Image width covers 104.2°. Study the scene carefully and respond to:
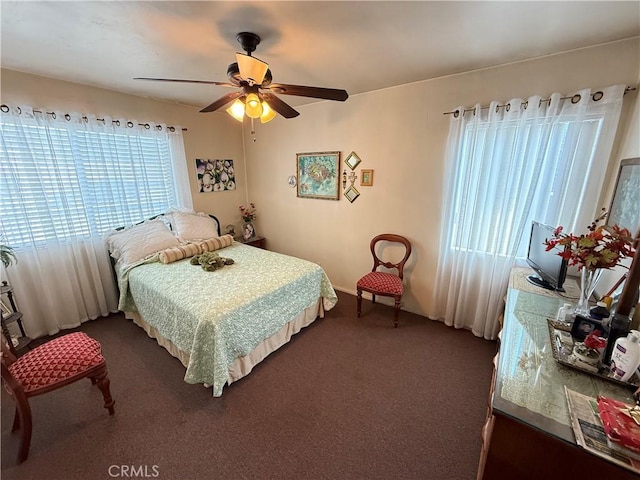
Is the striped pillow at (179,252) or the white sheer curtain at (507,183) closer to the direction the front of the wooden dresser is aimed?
the striped pillow

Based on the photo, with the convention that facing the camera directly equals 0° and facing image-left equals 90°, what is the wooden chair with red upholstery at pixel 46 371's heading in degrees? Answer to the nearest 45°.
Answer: approximately 225°

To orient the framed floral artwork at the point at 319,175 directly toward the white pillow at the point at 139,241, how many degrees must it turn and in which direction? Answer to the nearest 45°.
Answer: approximately 45° to its right

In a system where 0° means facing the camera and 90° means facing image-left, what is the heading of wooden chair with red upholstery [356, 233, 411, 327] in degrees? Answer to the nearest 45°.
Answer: approximately 45°

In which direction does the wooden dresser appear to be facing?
to the viewer's left

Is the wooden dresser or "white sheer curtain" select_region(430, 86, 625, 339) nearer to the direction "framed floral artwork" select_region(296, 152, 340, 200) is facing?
the wooden dresser

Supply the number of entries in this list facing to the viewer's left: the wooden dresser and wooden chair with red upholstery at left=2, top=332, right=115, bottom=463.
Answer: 1

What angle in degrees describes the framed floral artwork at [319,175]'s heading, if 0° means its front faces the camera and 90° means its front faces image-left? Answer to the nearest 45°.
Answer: approximately 45°
